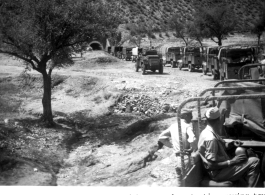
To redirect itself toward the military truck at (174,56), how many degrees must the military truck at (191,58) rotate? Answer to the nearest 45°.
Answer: approximately 135° to its right

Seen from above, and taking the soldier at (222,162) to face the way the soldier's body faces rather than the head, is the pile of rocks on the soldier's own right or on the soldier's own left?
on the soldier's own left
